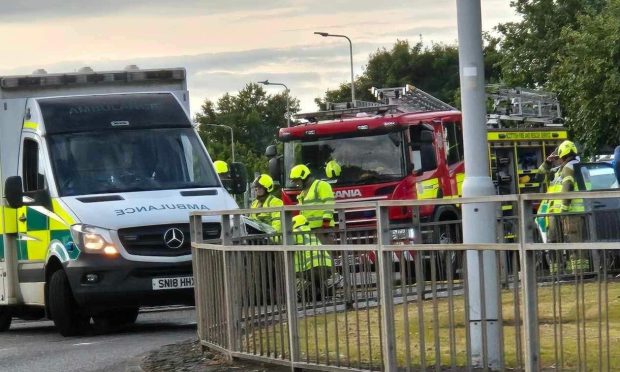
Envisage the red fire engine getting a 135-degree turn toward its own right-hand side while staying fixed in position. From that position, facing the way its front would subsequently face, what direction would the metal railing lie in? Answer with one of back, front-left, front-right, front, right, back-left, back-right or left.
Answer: back

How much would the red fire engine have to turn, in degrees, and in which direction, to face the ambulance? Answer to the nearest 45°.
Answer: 0° — it already faces it

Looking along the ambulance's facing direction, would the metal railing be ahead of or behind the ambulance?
ahead

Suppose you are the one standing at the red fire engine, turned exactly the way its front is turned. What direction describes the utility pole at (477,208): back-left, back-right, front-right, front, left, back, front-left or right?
front-left

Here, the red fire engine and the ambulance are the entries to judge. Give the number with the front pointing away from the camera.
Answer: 0

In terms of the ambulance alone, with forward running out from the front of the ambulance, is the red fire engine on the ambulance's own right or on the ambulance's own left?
on the ambulance's own left
